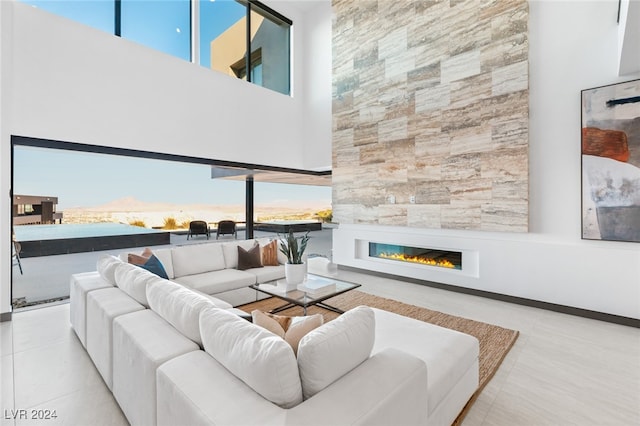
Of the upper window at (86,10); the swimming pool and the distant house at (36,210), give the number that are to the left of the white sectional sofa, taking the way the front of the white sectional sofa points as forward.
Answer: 3

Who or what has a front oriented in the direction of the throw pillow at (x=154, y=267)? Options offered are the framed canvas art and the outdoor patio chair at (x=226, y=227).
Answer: the framed canvas art

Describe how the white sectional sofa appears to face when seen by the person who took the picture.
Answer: facing away from the viewer and to the right of the viewer

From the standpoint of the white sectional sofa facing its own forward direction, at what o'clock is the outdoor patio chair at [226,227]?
The outdoor patio chair is roughly at 10 o'clock from the white sectional sofa.

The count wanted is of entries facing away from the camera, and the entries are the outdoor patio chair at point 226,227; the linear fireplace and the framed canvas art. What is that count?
1

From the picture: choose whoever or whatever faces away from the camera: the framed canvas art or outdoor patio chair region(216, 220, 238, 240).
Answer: the outdoor patio chair

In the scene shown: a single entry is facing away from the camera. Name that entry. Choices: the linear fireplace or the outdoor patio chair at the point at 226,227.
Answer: the outdoor patio chair

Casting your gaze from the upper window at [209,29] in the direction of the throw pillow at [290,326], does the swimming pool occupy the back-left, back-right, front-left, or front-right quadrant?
back-right

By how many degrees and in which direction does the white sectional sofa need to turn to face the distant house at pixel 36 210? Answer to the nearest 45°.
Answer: approximately 90° to its left

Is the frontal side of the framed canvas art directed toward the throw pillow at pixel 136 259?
yes

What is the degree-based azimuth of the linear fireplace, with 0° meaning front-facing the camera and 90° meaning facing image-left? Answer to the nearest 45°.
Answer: approximately 45°

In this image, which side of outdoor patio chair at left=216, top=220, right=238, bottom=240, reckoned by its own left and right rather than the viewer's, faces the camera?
back

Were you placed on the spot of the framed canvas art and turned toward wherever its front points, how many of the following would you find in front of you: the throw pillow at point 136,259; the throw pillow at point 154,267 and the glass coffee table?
3

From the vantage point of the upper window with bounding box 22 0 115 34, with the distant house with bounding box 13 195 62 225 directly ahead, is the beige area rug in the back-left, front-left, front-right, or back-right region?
back-right

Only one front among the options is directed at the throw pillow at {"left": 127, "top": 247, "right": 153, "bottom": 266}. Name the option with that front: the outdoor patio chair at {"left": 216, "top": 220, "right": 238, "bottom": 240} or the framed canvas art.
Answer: the framed canvas art
